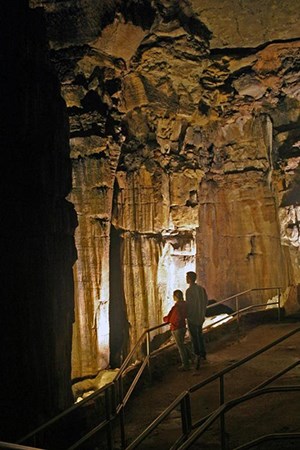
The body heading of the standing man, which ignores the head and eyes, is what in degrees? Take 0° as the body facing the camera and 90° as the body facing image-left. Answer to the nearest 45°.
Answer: approximately 135°

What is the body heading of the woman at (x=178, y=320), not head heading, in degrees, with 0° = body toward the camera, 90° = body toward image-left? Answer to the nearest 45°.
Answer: approximately 90°
